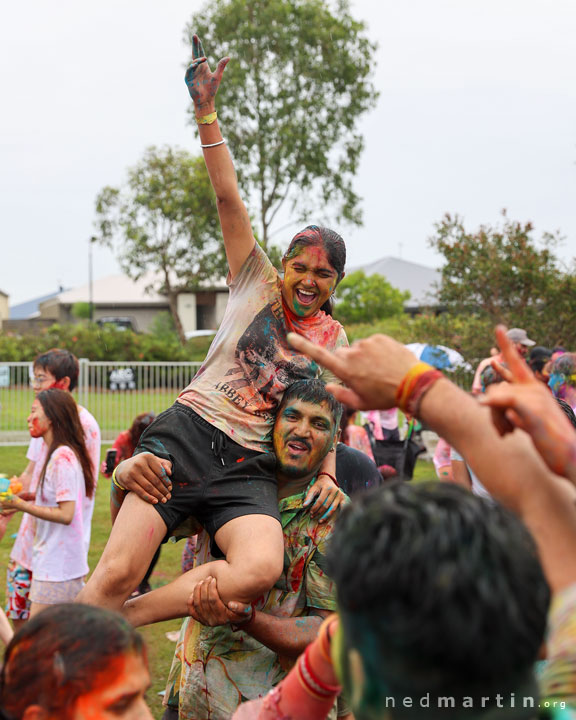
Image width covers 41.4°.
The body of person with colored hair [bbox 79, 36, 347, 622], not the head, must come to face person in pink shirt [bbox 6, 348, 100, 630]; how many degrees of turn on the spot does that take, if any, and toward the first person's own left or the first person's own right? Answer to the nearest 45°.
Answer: approximately 135° to the first person's own right

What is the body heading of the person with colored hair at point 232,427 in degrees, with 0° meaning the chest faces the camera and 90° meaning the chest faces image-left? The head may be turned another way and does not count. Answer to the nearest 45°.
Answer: approximately 0°

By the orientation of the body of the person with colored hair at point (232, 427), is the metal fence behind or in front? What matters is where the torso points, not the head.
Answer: behind

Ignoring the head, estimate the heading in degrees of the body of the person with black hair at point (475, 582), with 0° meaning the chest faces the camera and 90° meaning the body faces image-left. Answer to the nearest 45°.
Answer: approximately 135°

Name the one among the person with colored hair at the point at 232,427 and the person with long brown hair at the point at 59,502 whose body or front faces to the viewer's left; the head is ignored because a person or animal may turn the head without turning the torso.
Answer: the person with long brown hair at the point at 59,502

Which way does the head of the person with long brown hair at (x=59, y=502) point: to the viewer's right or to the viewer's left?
to the viewer's left

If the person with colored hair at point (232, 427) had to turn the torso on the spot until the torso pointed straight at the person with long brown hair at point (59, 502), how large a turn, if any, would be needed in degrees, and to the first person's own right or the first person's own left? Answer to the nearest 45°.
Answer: approximately 135° to the first person's own right

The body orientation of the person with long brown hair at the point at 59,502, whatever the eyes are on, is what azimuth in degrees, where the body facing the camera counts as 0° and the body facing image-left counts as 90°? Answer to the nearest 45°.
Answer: approximately 90°

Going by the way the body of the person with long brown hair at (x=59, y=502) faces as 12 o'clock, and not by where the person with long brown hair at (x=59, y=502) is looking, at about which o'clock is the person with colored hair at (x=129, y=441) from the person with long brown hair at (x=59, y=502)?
the person with colored hair at (x=129, y=441) is roughly at 4 o'clock from the person with long brown hair at (x=59, y=502).

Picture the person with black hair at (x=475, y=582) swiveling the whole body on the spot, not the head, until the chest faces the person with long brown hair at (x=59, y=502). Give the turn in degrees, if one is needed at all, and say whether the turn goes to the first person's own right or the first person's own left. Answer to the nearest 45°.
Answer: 0° — they already face them

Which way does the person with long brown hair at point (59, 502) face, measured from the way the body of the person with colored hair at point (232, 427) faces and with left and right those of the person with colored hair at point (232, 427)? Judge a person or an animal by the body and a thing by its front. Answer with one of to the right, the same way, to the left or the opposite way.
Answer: to the right
